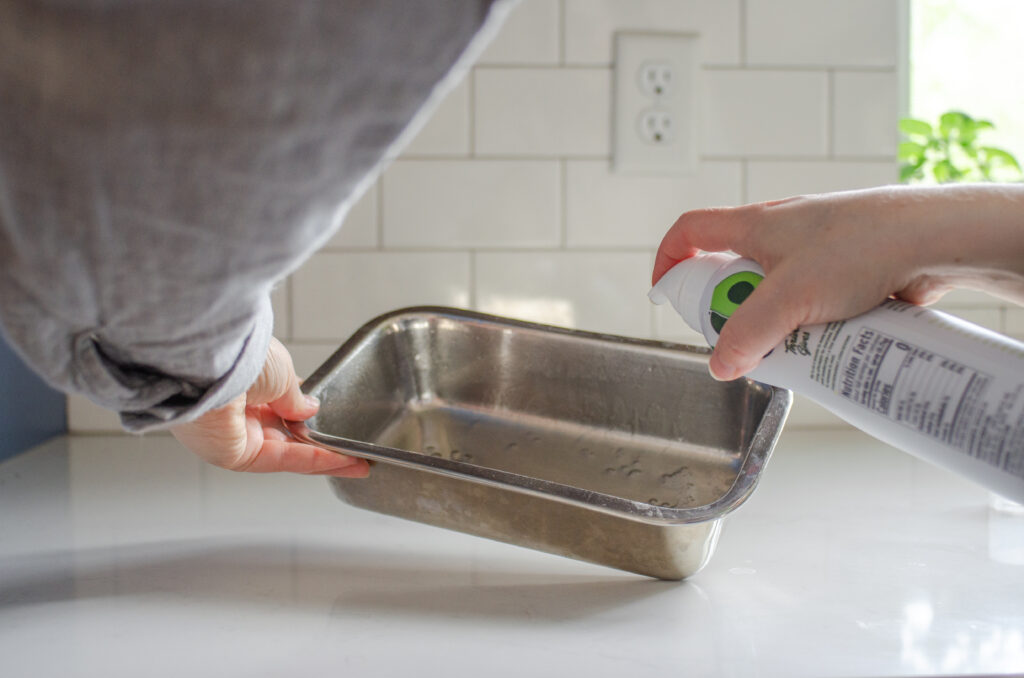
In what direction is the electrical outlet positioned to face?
toward the camera
